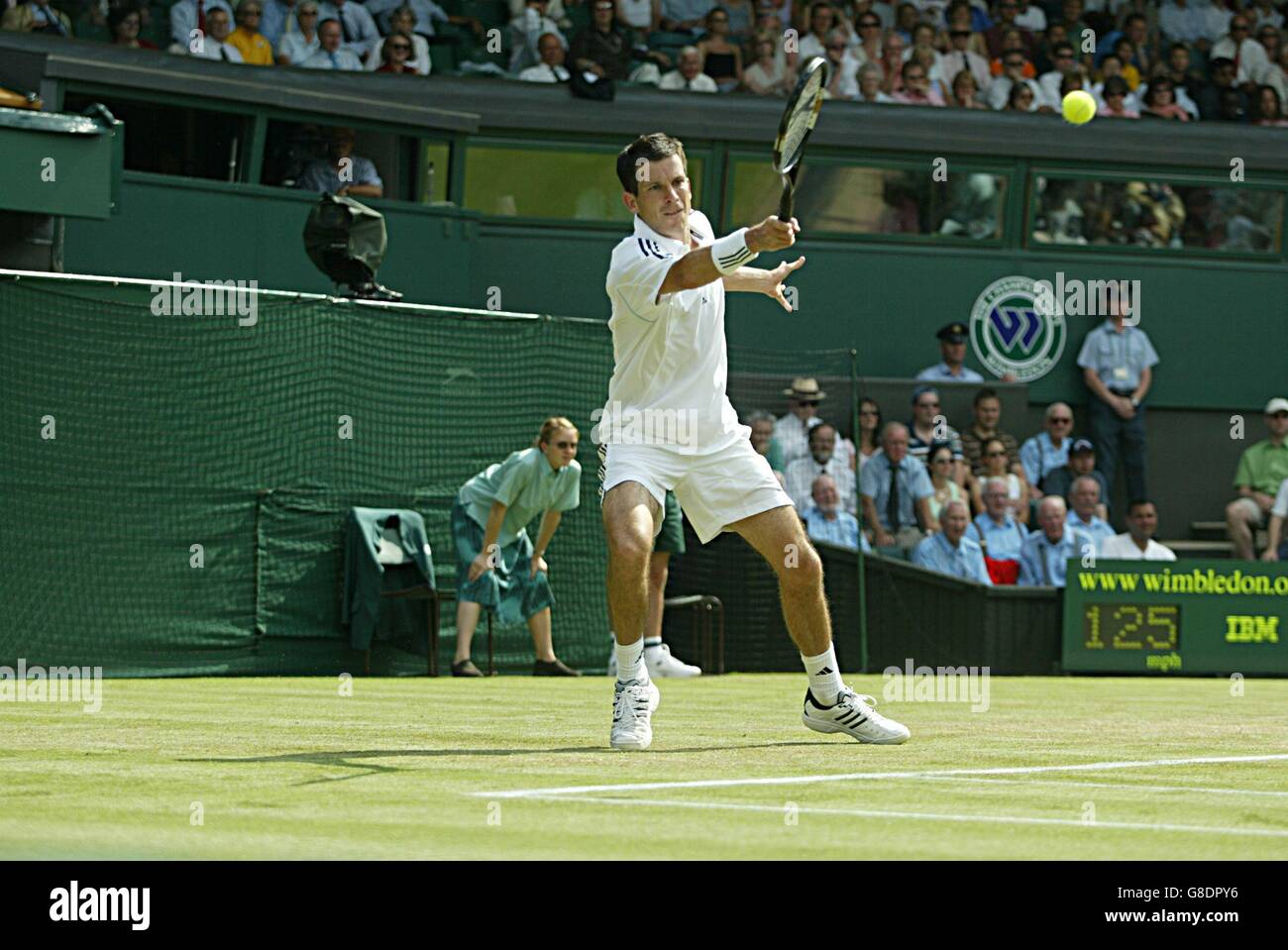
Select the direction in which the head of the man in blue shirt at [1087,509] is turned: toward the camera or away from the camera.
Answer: toward the camera

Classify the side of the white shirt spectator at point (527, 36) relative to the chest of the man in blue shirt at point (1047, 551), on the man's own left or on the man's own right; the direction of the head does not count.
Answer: on the man's own right

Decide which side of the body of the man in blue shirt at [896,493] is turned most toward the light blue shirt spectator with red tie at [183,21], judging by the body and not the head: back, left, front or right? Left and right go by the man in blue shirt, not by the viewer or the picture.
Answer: right

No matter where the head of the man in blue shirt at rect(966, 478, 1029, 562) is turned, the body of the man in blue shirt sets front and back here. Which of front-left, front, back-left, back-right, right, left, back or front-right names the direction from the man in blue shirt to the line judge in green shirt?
front-right

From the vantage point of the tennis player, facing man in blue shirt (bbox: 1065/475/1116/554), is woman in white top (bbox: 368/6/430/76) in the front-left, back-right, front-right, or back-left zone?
front-left

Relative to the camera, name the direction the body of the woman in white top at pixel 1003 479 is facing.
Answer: toward the camera

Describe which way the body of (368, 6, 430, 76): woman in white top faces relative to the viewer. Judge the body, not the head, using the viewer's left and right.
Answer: facing the viewer

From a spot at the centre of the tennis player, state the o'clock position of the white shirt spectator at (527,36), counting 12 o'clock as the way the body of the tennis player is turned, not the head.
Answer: The white shirt spectator is roughly at 7 o'clock from the tennis player.

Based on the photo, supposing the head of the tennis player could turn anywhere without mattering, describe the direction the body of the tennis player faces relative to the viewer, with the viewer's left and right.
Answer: facing the viewer and to the right of the viewer

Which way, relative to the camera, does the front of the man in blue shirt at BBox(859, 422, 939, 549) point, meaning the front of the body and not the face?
toward the camera

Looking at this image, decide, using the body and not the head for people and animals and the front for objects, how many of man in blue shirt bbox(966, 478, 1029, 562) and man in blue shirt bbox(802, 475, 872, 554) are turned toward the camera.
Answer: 2

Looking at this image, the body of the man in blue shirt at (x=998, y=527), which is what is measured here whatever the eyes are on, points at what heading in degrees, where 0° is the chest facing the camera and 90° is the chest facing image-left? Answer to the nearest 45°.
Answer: approximately 0°
